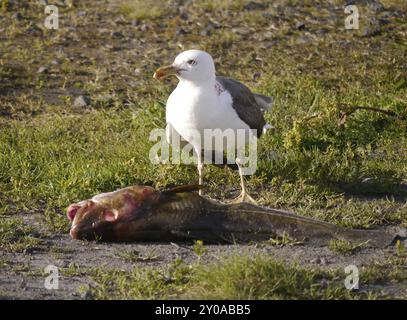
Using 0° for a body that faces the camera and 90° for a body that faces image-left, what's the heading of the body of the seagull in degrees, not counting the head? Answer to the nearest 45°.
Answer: approximately 45°
